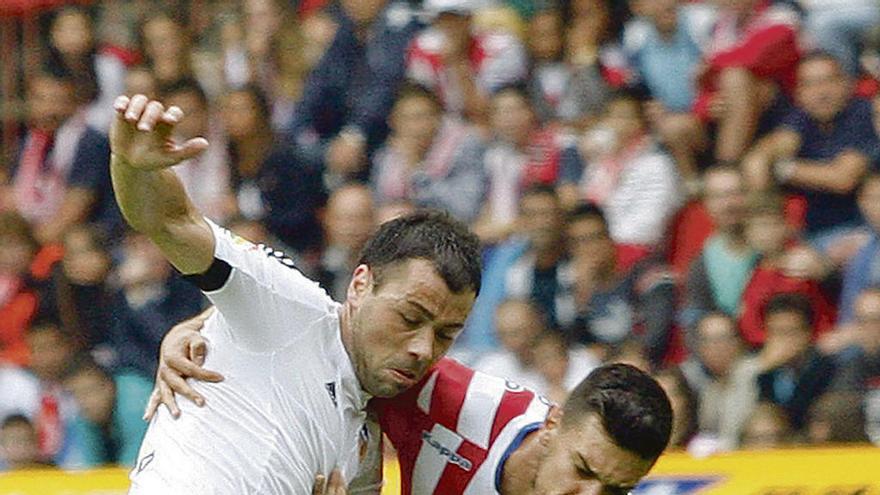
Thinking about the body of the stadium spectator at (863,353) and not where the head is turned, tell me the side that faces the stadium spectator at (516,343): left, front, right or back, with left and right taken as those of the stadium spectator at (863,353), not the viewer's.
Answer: right

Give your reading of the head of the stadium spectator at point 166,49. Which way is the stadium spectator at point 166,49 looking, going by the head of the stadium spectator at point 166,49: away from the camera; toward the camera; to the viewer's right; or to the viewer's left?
toward the camera

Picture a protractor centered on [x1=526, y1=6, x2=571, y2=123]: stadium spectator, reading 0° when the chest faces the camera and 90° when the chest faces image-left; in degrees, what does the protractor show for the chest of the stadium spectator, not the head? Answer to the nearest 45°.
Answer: approximately 0°

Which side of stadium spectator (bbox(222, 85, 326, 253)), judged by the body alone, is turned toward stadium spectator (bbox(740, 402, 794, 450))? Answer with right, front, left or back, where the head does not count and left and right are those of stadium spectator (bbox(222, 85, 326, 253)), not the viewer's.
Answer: left

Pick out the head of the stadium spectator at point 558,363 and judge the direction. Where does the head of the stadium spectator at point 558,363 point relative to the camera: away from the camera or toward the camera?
toward the camera

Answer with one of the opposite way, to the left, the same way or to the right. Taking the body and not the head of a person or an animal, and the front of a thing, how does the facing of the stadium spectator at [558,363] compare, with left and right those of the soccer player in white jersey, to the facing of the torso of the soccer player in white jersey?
to the right

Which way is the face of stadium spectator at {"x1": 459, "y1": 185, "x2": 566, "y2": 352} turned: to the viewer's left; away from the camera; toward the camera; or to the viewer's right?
toward the camera

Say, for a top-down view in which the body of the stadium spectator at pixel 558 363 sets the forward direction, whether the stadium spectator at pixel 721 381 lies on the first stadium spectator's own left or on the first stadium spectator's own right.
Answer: on the first stadium spectator's own left

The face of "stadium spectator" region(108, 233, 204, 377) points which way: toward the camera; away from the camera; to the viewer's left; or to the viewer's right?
toward the camera

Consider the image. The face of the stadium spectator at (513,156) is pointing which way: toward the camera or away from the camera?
toward the camera

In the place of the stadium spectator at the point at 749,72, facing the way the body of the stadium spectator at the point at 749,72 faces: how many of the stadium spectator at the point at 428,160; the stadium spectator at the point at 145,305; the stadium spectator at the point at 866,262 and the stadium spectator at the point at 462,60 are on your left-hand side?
1

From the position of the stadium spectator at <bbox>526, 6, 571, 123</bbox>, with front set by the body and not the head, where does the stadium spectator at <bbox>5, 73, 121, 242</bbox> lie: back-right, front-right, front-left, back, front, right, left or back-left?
right

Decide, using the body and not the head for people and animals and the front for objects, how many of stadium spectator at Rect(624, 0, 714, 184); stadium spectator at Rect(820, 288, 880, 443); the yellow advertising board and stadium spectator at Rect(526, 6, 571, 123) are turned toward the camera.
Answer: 4

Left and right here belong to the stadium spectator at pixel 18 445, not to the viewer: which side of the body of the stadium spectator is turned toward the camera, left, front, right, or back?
front

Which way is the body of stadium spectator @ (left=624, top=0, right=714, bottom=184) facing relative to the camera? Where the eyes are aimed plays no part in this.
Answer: toward the camera

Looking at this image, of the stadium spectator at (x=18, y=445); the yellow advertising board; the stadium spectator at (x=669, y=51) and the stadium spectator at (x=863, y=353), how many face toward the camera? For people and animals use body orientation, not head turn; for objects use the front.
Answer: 4

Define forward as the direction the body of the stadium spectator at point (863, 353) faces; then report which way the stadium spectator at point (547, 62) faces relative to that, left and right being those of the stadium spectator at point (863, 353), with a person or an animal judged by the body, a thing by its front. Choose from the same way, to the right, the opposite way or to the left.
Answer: the same way

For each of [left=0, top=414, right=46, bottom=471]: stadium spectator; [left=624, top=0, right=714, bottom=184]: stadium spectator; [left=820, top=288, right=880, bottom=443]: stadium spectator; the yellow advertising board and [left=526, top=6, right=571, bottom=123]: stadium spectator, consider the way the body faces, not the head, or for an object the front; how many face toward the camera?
5
